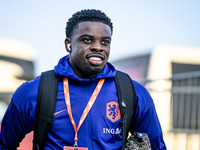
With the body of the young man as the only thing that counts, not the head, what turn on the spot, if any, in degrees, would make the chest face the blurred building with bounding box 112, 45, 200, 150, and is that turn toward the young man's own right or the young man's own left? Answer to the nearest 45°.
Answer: approximately 135° to the young man's own left
